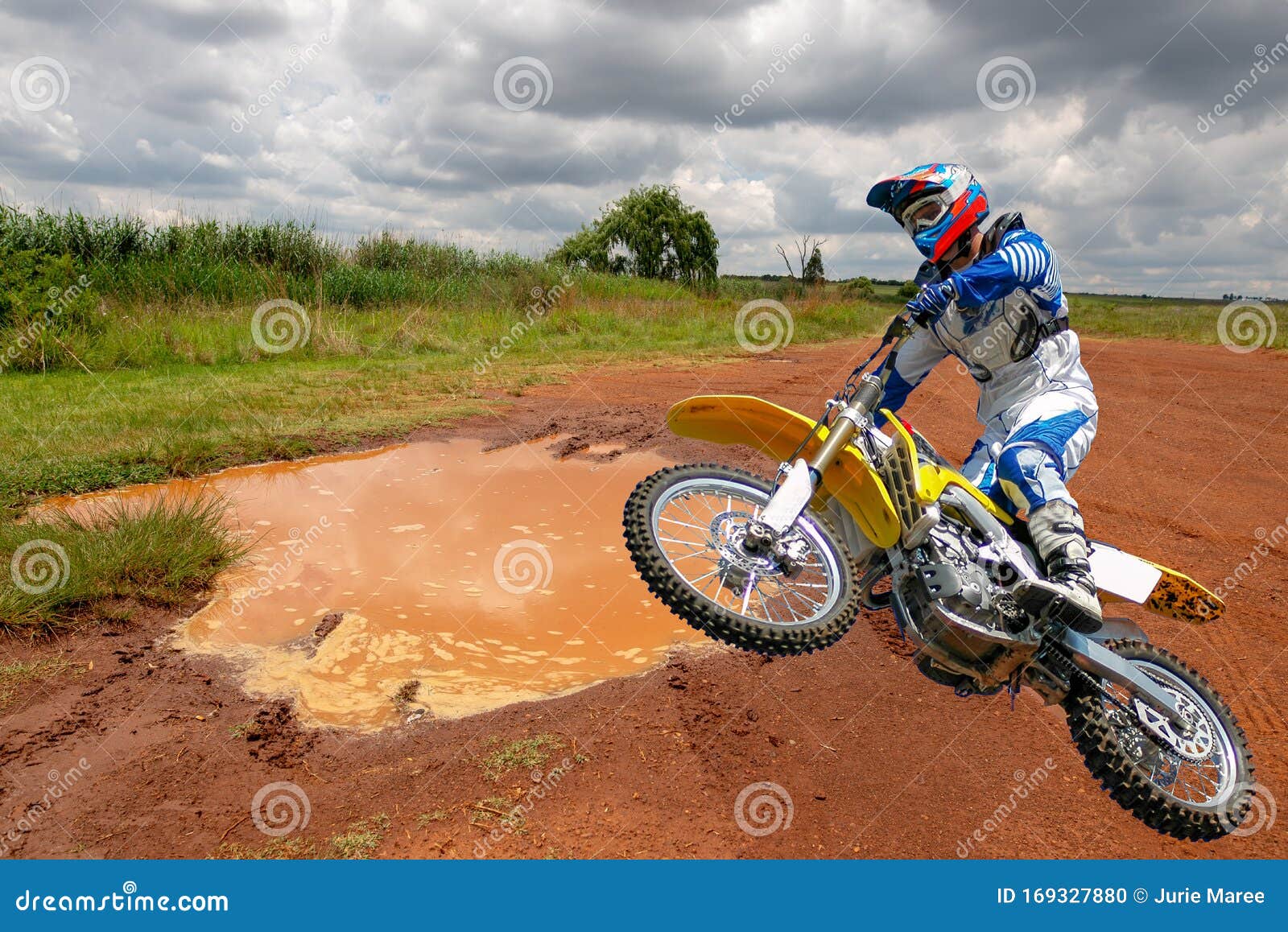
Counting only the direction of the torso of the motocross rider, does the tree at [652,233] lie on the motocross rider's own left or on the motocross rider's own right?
on the motocross rider's own right

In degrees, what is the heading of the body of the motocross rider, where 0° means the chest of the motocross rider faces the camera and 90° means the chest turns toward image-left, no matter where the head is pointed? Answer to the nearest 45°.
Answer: approximately 45°

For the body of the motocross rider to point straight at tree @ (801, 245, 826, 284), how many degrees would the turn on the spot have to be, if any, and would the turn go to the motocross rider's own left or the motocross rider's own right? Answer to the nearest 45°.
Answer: approximately 135° to the motocross rider's own right

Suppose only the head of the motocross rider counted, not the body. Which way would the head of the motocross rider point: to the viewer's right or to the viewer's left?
to the viewer's left
